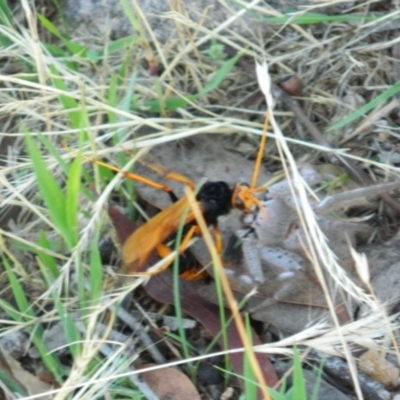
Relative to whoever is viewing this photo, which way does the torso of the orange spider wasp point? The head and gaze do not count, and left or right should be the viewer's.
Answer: facing to the right of the viewer
